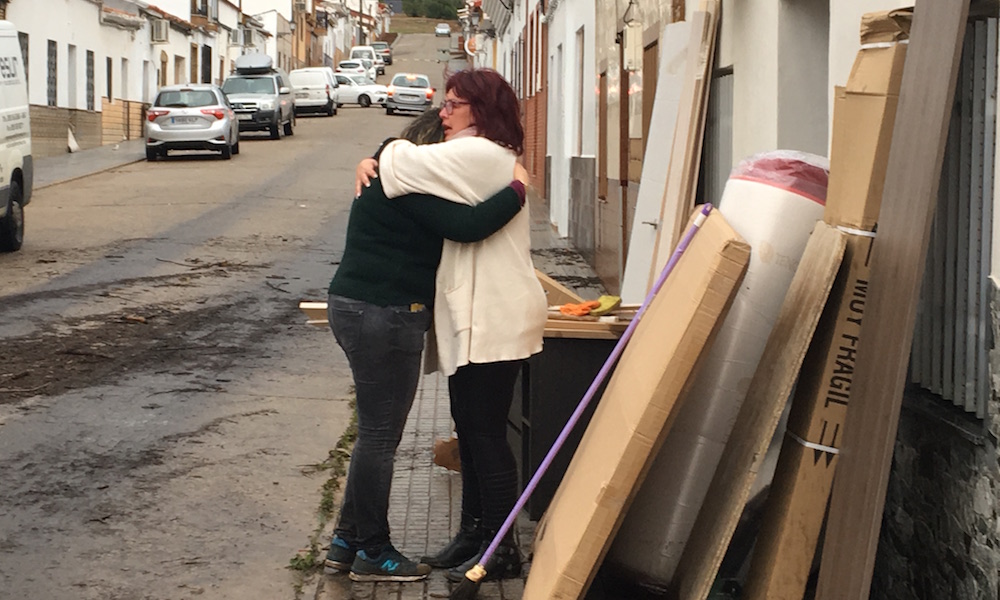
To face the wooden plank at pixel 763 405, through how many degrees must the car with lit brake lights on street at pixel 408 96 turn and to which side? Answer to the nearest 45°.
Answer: approximately 180°

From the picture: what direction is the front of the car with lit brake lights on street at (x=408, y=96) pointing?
away from the camera

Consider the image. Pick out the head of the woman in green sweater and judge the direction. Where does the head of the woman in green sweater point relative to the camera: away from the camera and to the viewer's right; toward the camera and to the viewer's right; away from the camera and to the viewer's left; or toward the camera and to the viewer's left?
away from the camera and to the viewer's right

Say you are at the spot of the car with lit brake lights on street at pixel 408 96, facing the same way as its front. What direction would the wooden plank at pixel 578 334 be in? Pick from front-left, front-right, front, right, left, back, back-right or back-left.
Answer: back

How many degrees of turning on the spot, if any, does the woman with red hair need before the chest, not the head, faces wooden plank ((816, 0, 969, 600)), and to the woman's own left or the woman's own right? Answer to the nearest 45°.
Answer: approximately 135° to the woman's own left

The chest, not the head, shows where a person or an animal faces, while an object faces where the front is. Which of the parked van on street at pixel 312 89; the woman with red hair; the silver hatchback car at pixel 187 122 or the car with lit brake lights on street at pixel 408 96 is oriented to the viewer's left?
the woman with red hair

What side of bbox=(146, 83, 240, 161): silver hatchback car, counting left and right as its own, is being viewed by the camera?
back

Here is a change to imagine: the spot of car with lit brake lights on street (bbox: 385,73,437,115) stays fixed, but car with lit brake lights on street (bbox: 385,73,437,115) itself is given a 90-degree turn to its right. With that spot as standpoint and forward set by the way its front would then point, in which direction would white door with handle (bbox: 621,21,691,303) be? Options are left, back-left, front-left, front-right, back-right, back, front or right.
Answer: right

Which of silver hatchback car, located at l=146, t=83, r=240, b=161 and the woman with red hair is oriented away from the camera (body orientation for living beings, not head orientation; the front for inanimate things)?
the silver hatchback car

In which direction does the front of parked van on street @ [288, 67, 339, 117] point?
away from the camera

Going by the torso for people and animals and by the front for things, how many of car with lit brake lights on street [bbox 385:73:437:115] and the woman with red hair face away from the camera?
1

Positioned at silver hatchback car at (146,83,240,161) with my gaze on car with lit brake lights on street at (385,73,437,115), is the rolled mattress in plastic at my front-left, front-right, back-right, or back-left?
back-right

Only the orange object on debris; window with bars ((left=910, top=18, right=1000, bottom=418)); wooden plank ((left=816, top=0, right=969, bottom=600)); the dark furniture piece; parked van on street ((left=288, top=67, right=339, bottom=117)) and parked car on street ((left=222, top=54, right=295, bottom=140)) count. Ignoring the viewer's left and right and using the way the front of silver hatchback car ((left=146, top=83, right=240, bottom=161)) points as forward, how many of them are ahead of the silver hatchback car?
2

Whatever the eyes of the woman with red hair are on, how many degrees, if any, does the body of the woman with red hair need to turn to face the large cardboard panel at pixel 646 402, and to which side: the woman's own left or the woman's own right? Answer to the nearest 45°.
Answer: approximately 90° to the woman's own left
